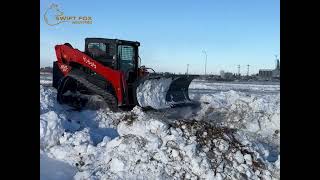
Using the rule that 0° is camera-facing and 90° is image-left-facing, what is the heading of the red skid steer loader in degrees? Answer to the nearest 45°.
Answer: approximately 315°

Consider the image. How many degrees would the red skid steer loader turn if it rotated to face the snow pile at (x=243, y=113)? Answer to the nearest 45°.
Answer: approximately 45° to its left

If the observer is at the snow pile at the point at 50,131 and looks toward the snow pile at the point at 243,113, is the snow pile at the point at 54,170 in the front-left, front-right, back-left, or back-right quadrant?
back-right
